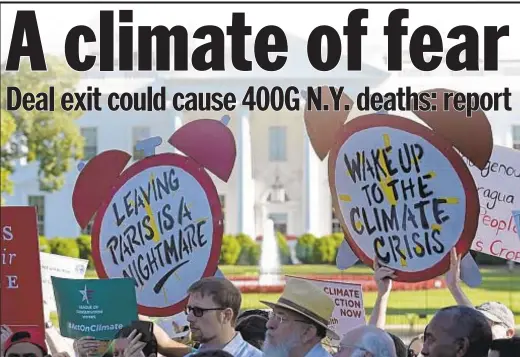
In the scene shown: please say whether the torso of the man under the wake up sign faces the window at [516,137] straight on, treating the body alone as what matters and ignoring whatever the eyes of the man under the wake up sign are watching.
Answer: no

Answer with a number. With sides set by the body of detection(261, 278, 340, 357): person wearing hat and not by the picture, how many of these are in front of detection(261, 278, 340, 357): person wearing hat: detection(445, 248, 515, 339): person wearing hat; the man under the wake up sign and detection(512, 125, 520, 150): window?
0

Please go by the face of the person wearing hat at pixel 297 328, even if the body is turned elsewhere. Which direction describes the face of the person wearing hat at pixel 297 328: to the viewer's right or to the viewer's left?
to the viewer's left

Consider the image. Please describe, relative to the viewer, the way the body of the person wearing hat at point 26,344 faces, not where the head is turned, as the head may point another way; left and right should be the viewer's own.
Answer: facing the viewer

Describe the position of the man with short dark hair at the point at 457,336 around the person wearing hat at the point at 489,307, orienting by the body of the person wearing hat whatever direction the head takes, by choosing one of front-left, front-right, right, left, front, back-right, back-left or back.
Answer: left

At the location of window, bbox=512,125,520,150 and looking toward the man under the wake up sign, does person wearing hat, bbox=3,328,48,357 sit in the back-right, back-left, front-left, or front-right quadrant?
front-right

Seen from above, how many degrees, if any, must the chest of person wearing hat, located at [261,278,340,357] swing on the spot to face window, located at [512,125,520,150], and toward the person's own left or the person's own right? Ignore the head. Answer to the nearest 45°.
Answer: approximately 135° to the person's own right

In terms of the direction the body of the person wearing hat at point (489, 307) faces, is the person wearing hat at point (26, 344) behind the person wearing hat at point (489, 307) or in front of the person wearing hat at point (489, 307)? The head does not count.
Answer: in front

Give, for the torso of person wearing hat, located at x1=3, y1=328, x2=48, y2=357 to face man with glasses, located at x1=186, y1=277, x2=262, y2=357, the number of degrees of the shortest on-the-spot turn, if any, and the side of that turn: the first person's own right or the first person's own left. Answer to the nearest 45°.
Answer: approximately 45° to the first person's own left

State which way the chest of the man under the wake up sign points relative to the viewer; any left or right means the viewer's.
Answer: facing to the left of the viewer
